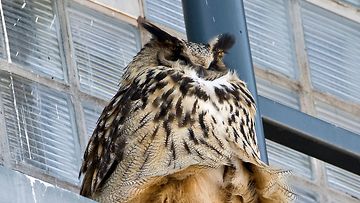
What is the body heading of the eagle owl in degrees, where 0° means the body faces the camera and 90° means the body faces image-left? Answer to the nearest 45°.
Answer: approximately 315°
